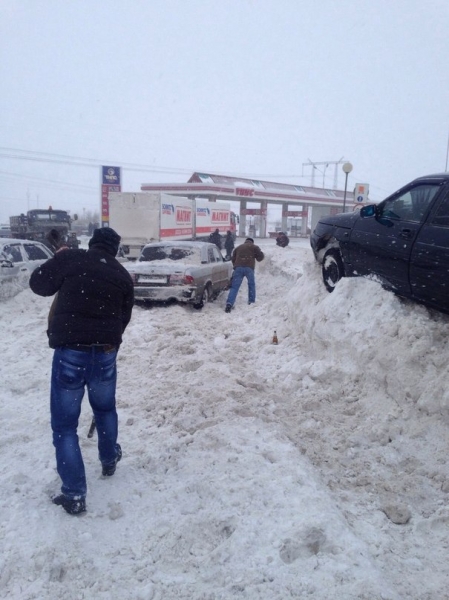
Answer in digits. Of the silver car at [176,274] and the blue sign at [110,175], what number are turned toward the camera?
1

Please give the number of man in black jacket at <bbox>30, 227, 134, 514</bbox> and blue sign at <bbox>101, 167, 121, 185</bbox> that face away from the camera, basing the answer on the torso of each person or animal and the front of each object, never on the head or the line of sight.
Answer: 1

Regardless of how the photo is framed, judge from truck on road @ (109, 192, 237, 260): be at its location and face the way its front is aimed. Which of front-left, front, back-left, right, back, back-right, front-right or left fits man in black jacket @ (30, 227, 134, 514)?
back-right

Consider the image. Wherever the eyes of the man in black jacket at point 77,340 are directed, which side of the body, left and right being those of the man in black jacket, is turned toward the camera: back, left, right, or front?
back

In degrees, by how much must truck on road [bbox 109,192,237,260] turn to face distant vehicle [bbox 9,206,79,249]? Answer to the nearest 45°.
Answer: approximately 90° to its left

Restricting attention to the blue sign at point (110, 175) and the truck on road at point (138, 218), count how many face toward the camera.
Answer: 1

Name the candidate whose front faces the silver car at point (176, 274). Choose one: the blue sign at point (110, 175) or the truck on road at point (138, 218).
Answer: the blue sign

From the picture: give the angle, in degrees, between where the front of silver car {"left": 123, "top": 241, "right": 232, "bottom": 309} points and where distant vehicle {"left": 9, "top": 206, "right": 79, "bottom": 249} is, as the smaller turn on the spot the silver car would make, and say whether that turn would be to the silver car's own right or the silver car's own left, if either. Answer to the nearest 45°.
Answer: approximately 90° to the silver car's own left

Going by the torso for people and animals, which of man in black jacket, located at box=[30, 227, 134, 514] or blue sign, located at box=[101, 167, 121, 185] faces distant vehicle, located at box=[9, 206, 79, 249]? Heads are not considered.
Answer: the man in black jacket

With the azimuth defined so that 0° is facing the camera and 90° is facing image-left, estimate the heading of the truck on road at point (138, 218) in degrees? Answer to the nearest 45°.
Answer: approximately 225°

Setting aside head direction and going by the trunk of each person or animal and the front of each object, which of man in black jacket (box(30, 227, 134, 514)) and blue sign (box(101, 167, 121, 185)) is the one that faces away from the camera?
the man in black jacket

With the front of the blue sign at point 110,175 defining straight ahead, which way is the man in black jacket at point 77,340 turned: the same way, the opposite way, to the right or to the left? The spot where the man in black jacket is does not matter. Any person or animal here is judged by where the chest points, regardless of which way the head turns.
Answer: the opposite way

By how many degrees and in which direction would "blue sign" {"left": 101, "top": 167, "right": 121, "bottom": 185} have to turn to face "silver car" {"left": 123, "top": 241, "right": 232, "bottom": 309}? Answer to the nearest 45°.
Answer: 0° — it already faces it
